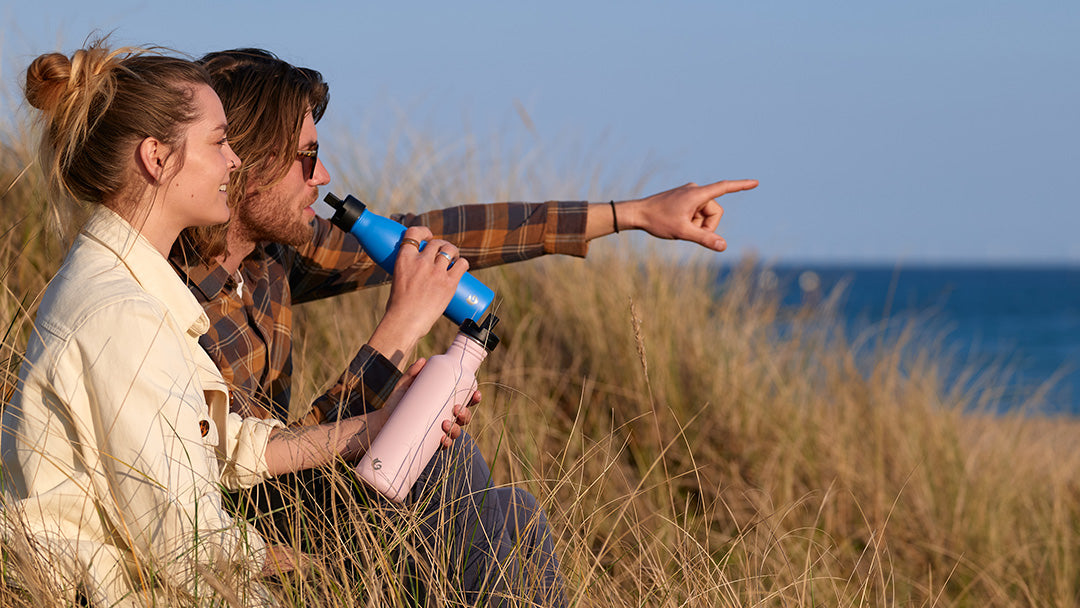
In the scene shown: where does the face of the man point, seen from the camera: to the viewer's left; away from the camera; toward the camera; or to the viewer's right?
to the viewer's right

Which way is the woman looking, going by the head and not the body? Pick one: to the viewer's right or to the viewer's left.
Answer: to the viewer's right

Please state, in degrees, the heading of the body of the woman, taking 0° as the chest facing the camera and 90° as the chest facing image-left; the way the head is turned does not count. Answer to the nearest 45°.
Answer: approximately 270°

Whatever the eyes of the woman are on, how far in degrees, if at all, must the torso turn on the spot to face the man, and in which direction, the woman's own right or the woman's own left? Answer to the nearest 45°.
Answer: approximately 45° to the woman's own left
